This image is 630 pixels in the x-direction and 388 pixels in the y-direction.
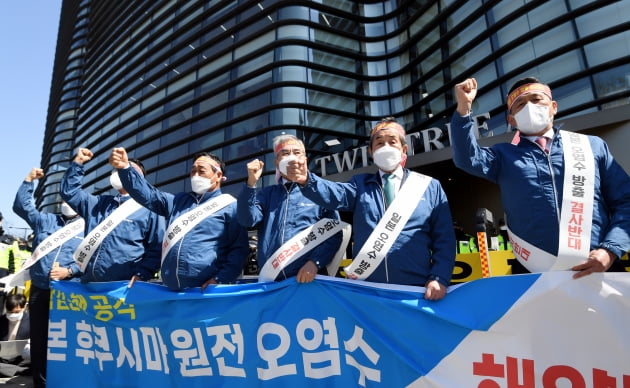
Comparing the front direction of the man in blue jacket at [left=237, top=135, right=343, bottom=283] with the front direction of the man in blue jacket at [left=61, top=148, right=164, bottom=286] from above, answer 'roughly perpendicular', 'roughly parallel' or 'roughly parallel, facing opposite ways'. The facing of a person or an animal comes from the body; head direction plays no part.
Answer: roughly parallel

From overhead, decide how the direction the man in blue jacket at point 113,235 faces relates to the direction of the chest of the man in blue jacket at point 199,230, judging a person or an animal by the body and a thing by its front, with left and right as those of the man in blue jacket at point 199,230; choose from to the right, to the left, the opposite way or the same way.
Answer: the same way

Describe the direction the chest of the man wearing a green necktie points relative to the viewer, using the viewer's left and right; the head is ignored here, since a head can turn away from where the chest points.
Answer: facing the viewer

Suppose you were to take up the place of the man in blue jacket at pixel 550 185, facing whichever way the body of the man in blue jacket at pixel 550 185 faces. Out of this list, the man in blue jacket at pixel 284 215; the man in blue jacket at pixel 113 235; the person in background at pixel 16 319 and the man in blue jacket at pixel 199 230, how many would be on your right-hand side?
4

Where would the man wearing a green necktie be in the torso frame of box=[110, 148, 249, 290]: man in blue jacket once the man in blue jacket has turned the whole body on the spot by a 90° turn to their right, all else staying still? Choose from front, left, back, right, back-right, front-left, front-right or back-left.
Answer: back

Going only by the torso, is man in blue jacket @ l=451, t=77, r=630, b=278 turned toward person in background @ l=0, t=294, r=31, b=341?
no

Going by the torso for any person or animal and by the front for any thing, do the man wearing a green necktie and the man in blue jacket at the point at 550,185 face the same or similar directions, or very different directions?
same or similar directions

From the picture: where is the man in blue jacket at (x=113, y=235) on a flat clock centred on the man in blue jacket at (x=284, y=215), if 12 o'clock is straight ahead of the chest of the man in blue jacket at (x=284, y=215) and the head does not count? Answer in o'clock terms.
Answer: the man in blue jacket at (x=113, y=235) is roughly at 4 o'clock from the man in blue jacket at (x=284, y=215).

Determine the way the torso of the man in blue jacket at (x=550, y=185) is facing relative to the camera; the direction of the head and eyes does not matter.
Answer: toward the camera

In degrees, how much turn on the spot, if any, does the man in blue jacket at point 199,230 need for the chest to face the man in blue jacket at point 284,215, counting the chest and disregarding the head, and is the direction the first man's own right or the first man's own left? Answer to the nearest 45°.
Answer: approximately 90° to the first man's own left

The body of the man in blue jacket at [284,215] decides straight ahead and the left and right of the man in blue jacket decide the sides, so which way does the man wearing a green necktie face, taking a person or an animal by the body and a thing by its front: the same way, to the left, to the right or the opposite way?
the same way

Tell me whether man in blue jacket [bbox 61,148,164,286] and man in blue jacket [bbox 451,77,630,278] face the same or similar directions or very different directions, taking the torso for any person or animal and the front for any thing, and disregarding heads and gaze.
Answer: same or similar directions

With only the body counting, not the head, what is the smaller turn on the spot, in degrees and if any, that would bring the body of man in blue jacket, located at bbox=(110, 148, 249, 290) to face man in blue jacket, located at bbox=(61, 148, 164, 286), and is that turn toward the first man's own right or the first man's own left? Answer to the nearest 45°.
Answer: approximately 90° to the first man's own right

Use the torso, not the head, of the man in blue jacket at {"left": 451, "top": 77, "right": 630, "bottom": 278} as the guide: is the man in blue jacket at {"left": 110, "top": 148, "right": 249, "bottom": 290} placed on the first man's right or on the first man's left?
on the first man's right

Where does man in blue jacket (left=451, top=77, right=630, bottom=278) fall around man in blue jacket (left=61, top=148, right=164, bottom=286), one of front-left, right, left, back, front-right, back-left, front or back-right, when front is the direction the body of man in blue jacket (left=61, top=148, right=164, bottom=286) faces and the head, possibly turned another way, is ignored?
left

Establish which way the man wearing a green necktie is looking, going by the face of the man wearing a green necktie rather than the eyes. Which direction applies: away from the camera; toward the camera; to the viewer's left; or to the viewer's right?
toward the camera

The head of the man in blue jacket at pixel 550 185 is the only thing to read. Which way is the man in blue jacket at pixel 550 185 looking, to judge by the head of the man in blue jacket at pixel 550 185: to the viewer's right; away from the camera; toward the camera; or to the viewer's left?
toward the camera
